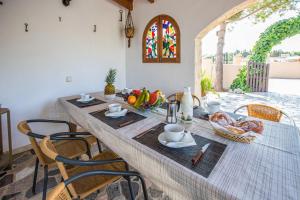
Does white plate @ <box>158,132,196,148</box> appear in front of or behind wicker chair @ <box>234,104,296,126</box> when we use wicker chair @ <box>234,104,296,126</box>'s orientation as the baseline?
in front

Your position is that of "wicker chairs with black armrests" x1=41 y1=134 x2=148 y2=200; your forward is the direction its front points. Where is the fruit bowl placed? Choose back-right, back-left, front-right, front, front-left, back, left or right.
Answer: front-left

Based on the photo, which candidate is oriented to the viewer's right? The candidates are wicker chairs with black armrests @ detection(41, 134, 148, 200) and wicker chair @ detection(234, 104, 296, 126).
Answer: wicker chairs with black armrests @ detection(41, 134, 148, 200)

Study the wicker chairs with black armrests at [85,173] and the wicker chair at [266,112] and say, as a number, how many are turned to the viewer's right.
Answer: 1

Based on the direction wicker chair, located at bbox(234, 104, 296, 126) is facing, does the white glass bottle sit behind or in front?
in front

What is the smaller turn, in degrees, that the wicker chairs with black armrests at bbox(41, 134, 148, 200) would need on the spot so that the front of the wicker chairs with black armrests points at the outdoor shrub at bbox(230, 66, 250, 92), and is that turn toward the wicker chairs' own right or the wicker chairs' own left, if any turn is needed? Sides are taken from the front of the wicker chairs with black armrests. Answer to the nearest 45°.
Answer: approximately 45° to the wicker chairs' own left

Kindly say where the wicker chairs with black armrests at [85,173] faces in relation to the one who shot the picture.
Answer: facing to the right of the viewer

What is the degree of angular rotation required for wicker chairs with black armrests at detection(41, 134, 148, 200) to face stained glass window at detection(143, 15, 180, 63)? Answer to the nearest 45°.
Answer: approximately 45° to its left

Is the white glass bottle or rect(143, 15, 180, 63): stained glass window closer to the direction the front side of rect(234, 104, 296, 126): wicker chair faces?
the white glass bottle

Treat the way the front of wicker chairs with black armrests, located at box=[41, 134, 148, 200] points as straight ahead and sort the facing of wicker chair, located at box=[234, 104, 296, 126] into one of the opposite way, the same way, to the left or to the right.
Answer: the opposite way

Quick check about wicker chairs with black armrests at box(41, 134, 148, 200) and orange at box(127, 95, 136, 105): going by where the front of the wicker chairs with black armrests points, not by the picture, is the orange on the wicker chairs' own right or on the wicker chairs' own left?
on the wicker chairs' own left

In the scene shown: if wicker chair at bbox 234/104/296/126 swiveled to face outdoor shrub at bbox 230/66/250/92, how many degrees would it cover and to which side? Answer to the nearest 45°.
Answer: approximately 135° to its right

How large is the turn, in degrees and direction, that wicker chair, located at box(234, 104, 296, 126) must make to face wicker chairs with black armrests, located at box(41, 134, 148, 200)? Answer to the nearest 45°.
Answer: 0° — it already faces it

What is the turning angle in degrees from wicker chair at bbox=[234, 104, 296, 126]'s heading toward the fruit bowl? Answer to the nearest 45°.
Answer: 0° — it already faces it

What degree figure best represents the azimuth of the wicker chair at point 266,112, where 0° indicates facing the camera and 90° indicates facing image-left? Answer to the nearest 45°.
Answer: approximately 45°
